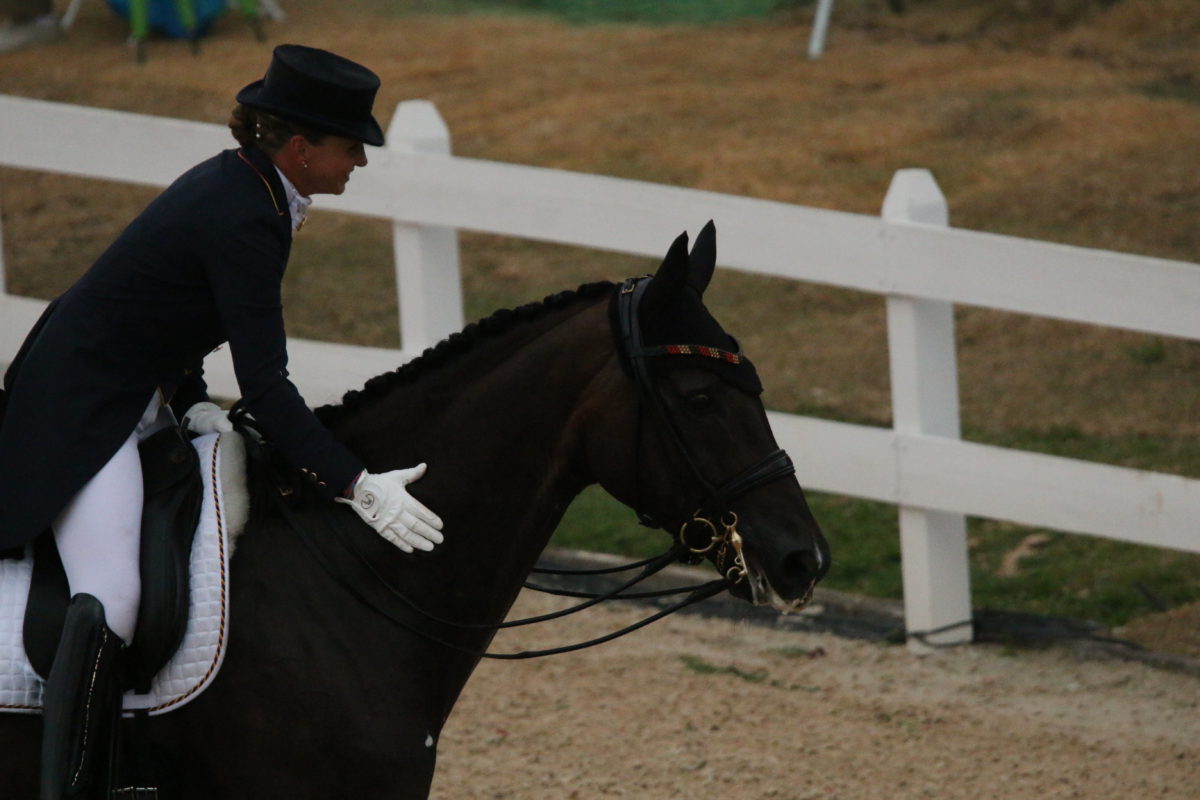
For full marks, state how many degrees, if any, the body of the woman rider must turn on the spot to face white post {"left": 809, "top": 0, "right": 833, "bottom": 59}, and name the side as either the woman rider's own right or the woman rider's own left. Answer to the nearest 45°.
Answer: approximately 45° to the woman rider's own left

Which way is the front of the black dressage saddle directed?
to the viewer's right

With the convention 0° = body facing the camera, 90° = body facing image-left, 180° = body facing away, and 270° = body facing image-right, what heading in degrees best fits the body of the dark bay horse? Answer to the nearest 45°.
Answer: approximately 270°

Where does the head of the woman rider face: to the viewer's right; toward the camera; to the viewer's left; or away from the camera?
to the viewer's right

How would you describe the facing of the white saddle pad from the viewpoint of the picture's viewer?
facing to the right of the viewer

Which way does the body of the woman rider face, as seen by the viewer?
to the viewer's right

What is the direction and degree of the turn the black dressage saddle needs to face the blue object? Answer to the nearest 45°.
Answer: approximately 90° to its left

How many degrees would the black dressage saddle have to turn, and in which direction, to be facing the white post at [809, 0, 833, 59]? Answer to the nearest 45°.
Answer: approximately 45° to its left

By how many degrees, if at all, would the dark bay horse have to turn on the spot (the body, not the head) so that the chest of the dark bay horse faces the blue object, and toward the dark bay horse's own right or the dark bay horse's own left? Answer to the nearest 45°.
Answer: approximately 90° to the dark bay horse's own left
